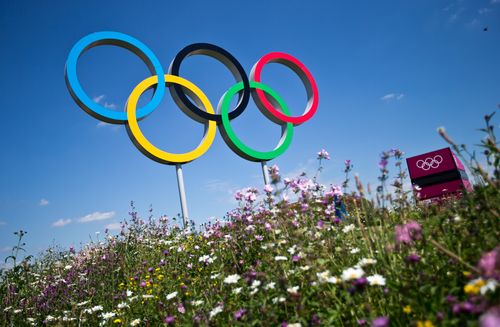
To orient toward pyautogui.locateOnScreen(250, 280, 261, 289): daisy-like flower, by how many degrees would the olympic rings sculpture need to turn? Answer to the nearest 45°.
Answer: approximately 45° to its right

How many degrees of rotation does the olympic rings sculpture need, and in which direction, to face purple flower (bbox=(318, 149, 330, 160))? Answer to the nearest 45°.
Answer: approximately 45° to its right

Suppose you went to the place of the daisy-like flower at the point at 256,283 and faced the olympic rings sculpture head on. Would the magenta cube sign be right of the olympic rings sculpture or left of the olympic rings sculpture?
right

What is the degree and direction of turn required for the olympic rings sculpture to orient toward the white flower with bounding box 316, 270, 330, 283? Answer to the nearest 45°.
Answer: approximately 45° to its right

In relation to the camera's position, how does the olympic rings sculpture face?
facing the viewer and to the right of the viewer

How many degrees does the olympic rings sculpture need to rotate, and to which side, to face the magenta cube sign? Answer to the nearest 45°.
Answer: approximately 45° to its left

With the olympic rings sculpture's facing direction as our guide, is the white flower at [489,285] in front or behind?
in front
